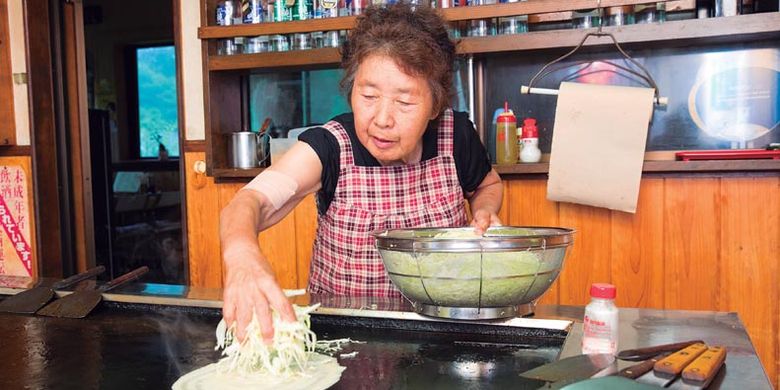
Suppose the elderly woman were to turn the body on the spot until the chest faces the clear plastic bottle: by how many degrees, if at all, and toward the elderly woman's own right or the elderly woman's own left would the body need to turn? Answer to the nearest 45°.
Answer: approximately 45° to the elderly woman's own left

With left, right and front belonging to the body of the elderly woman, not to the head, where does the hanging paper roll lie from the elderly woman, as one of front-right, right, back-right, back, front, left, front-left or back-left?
back-left

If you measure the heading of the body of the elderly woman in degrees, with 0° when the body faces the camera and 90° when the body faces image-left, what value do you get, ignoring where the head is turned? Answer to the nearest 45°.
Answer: approximately 0°

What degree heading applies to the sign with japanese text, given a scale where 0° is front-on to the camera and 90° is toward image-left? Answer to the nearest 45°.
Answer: approximately 0°

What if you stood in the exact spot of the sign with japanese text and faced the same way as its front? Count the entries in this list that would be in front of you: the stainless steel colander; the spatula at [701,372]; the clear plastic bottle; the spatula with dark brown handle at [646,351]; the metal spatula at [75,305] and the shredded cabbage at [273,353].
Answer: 6

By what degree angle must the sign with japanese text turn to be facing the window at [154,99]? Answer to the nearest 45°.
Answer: approximately 180°

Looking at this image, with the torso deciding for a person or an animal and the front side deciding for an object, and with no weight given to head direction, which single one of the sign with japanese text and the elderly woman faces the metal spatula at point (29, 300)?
the sign with japanese text

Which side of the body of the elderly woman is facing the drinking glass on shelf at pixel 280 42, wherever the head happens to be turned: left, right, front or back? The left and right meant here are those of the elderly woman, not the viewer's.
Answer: back

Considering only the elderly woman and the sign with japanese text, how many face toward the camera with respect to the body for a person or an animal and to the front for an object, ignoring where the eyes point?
2
